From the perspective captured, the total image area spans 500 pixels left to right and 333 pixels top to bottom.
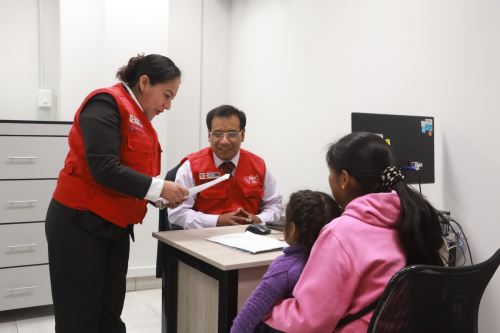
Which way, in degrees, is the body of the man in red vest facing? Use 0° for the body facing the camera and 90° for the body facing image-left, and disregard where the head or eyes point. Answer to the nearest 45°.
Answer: approximately 0°

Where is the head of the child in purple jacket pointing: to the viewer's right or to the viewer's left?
to the viewer's left

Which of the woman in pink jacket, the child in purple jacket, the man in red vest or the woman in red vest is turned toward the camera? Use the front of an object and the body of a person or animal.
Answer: the man in red vest

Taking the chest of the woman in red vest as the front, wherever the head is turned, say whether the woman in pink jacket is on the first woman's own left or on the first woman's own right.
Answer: on the first woman's own right

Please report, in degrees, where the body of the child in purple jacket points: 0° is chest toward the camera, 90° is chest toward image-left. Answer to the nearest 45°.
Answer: approximately 135°

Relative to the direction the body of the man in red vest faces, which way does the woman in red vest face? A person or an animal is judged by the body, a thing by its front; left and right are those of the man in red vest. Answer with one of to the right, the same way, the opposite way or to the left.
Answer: to the left

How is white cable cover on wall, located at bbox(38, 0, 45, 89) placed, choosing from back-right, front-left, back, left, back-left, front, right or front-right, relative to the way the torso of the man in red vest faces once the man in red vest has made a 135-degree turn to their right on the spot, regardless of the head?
front

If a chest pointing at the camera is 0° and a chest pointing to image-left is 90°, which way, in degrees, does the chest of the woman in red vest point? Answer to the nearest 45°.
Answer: approximately 270°

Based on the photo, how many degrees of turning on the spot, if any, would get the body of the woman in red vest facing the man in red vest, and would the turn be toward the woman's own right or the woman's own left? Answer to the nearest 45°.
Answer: approximately 45° to the woman's own left
